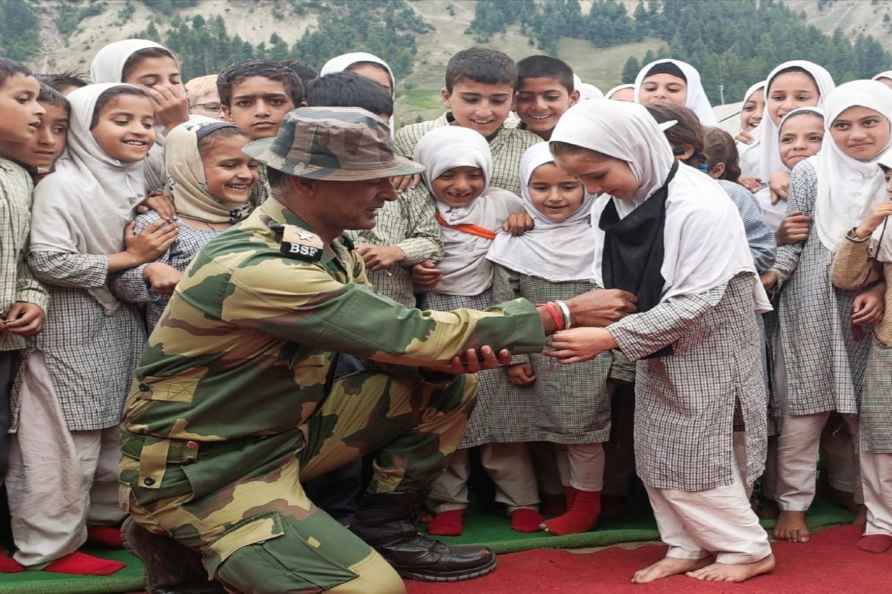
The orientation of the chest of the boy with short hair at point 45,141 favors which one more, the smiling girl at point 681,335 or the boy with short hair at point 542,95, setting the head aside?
the smiling girl

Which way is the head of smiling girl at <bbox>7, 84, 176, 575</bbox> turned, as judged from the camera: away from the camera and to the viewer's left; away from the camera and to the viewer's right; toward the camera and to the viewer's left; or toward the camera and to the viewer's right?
toward the camera and to the viewer's right

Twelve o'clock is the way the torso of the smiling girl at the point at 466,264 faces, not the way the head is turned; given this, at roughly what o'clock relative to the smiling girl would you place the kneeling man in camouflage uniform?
The kneeling man in camouflage uniform is roughly at 1 o'clock from the smiling girl.

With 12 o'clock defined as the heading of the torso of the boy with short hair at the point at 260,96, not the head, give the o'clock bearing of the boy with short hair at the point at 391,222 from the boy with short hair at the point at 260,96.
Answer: the boy with short hair at the point at 391,222 is roughly at 10 o'clock from the boy with short hair at the point at 260,96.

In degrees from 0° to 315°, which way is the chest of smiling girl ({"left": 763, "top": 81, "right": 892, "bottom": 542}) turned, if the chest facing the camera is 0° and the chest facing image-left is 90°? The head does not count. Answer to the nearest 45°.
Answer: approximately 0°

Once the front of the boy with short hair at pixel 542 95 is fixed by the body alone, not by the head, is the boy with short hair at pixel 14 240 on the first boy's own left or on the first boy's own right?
on the first boy's own right

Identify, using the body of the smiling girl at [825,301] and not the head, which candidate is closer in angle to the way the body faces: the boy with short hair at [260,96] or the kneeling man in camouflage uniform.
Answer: the kneeling man in camouflage uniform

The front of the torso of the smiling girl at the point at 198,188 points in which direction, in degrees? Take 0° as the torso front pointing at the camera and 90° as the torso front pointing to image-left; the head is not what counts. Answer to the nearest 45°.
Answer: approximately 315°
